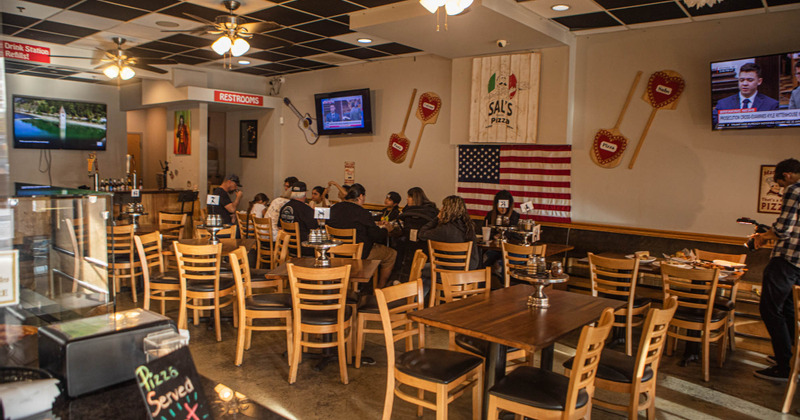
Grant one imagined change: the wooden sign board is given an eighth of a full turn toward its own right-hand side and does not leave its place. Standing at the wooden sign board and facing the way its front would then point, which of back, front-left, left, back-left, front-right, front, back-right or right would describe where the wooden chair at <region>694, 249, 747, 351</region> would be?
left

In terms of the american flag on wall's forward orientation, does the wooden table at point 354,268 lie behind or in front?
in front

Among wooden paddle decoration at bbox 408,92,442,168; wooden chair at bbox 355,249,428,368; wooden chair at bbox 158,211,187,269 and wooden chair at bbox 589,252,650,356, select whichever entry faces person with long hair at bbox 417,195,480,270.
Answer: the wooden paddle decoration

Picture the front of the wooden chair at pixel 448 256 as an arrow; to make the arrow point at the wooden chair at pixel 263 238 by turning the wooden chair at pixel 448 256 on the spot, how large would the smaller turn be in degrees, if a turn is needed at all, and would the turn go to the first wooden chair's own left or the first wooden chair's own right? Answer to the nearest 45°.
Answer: approximately 45° to the first wooden chair's own left

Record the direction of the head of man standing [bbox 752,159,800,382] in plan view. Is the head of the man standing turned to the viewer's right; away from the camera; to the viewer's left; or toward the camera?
to the viewer's left

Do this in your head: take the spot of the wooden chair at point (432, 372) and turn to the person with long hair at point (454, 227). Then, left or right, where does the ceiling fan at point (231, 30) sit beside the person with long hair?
left

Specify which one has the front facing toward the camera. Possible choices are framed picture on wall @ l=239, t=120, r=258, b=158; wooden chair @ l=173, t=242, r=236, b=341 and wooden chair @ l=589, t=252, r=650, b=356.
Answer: the framed picture on wall

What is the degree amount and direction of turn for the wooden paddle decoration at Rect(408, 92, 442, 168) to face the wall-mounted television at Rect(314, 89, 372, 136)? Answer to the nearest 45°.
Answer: approximately 135° to its right

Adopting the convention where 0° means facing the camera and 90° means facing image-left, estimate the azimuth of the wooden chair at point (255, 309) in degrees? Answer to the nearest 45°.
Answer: approximately 270°

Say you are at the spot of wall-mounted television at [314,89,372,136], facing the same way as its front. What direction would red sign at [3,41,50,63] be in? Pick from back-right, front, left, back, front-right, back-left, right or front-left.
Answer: right

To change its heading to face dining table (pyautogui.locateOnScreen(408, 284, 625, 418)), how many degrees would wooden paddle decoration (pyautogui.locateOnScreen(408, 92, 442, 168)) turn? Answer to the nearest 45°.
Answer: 0° — it already faces it

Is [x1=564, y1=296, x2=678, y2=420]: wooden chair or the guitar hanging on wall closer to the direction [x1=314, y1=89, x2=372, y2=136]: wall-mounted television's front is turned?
the wooden chair

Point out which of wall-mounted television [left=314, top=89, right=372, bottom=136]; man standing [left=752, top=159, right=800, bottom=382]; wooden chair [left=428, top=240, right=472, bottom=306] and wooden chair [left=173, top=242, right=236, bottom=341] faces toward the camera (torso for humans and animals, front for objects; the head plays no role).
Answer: the wall-mounted television

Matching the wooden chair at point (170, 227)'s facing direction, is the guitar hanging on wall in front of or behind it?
in front

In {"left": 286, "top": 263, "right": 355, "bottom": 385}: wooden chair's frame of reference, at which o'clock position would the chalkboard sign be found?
The chalkboard sign is roughly at 6 o'clock from the wooden chair.

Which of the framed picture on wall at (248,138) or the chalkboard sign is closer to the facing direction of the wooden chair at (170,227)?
the framed picture on wall

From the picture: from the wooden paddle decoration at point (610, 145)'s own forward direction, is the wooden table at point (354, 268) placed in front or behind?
in front
